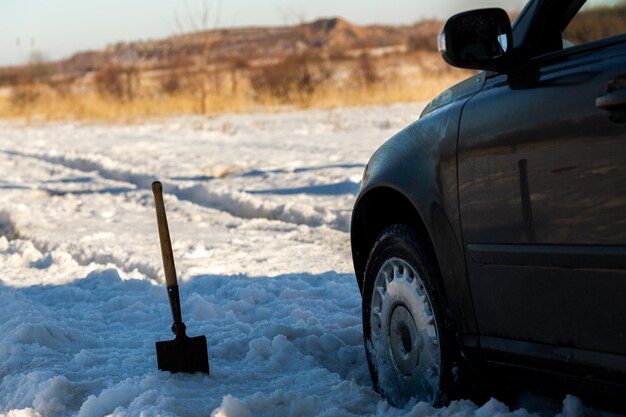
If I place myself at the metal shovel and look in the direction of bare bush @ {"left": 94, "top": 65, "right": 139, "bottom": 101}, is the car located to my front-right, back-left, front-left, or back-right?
back-right

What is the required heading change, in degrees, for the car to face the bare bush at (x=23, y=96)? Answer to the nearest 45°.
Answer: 0° — it already faces it

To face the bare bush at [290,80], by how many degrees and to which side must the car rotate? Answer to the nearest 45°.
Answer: approximately 45° to its right

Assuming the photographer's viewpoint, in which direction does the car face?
facing away from the viewer and to the left of the viewer

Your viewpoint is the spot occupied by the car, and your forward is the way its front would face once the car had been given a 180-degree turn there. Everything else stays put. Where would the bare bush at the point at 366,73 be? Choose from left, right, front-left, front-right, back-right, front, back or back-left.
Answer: back-left

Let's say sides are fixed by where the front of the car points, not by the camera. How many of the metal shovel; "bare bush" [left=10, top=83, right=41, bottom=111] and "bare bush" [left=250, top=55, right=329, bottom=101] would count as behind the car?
0
